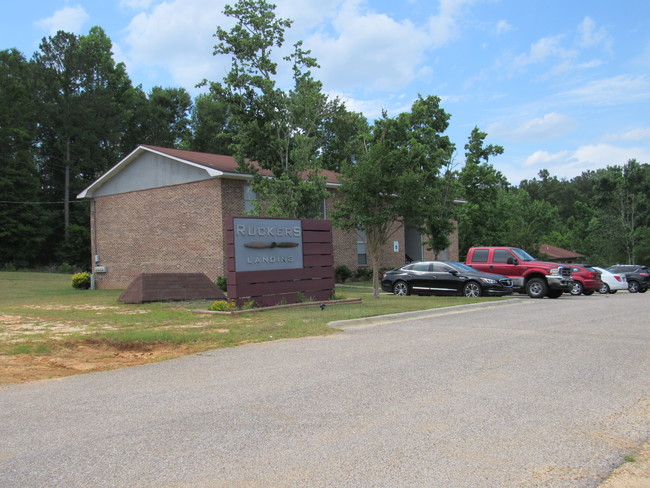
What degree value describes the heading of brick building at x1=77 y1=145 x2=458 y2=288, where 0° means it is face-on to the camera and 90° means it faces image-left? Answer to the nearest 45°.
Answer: approximately 315°

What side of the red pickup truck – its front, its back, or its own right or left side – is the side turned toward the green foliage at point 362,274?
back

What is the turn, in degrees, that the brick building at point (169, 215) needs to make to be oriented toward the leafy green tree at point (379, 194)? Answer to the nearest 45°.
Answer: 0° — it already faces it

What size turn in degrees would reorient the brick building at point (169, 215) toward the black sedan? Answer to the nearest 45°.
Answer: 0° — it already faces it

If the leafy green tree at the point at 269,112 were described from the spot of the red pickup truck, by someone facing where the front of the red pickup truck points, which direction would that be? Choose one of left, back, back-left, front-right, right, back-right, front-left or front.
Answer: back-right

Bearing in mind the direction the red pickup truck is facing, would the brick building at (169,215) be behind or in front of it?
behind

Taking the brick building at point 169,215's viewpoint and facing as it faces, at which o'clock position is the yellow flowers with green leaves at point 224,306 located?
The yellow flowers with green leaves is roughly at 1 o'clock from the brick building.

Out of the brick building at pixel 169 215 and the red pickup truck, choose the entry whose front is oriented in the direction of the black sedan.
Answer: the brick building

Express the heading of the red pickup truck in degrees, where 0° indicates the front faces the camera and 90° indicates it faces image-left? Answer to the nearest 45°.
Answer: approximately 315°

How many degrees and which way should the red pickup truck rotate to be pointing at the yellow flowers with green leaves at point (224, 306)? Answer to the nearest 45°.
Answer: approximately 90° to its right
